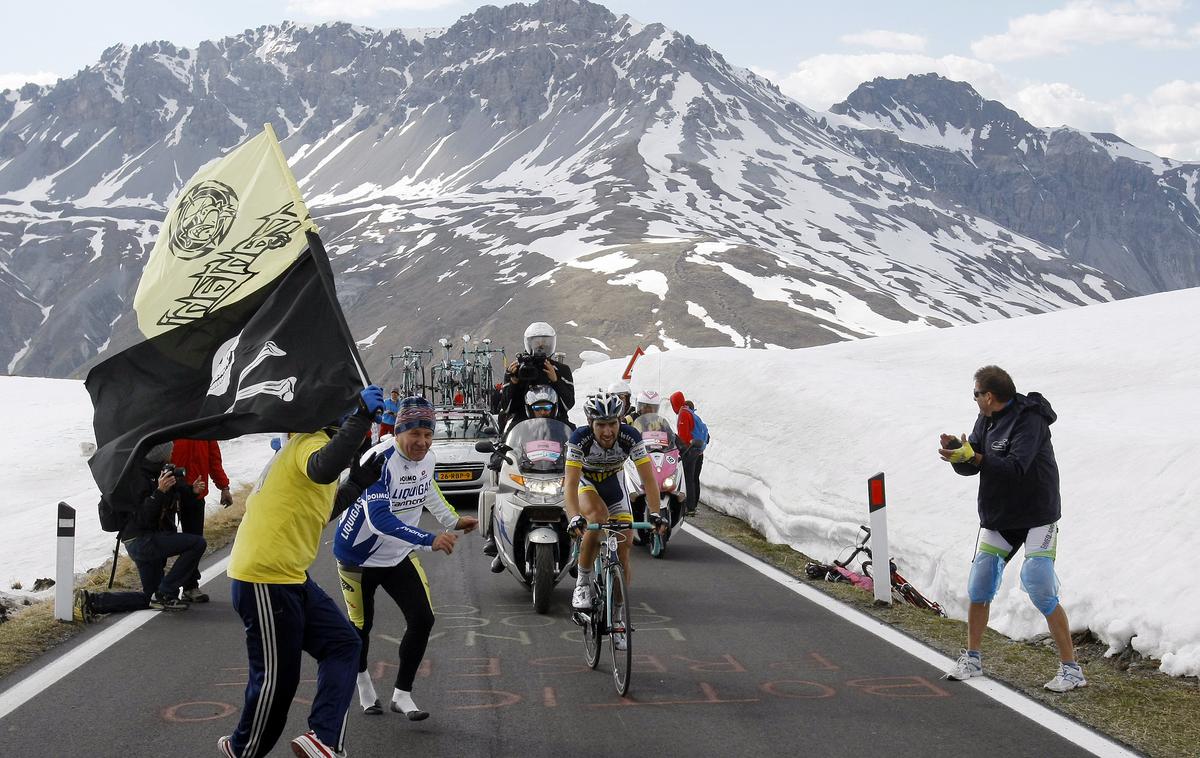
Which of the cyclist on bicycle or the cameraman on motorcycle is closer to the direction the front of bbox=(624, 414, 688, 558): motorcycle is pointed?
the cyclist on bicycle

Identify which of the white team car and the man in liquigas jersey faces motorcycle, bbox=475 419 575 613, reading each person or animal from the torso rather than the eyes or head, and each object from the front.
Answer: the white team car

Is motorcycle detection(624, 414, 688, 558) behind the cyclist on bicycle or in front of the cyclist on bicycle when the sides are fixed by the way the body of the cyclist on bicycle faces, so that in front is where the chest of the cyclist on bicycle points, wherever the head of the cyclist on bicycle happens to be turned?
behind

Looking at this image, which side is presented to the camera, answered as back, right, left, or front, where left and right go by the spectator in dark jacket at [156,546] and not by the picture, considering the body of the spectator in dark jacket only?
right

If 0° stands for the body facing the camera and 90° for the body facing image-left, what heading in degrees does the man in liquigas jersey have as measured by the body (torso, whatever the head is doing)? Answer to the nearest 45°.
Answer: approximately 315°

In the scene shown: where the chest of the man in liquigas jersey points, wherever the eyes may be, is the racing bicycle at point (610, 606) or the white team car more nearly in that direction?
the racing bicycle
